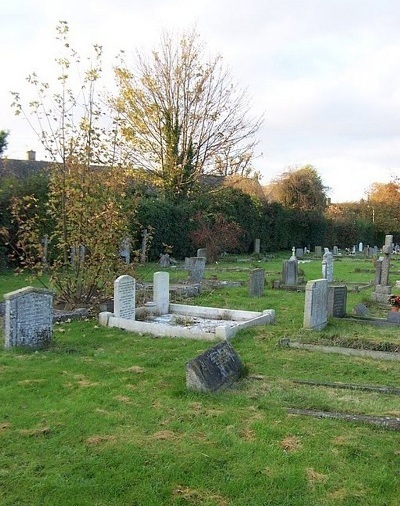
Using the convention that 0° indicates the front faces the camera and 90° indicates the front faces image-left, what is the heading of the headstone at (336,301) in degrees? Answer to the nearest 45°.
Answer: approximately 315°

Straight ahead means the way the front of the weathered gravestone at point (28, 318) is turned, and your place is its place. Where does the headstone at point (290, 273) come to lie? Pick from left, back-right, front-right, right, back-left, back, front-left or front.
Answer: left

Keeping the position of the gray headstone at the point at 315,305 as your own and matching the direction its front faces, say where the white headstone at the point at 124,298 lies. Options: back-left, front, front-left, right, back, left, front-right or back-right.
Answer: back-right

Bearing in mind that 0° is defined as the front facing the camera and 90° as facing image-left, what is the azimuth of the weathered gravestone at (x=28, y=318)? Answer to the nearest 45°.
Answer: approximately 315°

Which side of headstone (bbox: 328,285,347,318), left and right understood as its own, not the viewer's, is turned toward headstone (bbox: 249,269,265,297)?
back

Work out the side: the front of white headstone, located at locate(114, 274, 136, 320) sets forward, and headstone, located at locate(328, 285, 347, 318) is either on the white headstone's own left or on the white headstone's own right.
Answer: on the white headstone's own left

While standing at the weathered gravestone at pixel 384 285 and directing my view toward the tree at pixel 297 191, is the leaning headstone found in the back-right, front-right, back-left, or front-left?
back-left

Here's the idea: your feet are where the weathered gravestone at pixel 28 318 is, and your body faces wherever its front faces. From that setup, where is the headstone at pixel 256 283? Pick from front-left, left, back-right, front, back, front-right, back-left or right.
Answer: left

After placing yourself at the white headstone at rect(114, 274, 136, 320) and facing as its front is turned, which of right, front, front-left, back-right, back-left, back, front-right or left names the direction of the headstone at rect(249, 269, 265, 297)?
left

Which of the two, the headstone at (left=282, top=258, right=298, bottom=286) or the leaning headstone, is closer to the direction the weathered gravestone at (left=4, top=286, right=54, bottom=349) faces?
the leaning headstone

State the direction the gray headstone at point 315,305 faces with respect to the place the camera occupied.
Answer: facing the viewer and to the right of the viewer

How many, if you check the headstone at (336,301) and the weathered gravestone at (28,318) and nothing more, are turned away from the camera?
0

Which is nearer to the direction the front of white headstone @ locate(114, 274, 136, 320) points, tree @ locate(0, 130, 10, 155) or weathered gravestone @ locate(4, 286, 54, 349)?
the weathered gravestone

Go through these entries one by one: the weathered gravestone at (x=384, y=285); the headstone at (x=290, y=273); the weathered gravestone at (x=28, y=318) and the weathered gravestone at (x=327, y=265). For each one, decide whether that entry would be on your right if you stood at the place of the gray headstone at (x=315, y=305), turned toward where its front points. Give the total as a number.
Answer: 1
